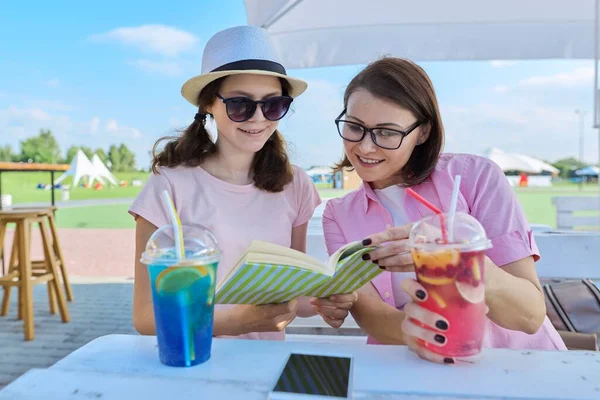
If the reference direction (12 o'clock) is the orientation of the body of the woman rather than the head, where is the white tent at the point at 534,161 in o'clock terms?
The white tent is roughly at 5 o'clock from the woman.

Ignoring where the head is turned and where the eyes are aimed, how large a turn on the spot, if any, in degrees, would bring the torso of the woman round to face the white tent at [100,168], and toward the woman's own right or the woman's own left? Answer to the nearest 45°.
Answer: approximately 90° to the woman's own right

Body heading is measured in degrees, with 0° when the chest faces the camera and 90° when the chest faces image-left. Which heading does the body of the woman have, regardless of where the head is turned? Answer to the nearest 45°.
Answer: approximately 45°

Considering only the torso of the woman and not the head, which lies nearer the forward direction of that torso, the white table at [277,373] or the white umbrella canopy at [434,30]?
the white table

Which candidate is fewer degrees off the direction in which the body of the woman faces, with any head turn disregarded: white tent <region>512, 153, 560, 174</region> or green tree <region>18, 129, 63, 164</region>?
the green tree

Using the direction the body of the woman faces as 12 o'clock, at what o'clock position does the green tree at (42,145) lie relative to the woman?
The green tree is roughly at 3 o'clock from the woman.

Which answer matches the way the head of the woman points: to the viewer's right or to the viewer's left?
to the viewer's left

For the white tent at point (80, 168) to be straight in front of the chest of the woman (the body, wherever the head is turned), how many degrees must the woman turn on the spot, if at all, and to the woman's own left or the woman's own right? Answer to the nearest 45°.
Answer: approximately 90° to the woman's own right
